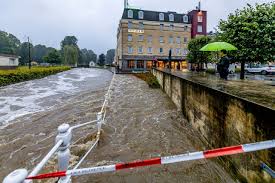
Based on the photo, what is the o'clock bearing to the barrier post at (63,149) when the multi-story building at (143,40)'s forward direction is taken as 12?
The barrier post is roughly at 12 o'clock from the multi-story building.

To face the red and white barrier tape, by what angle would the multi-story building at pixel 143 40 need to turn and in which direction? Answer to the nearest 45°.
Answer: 0° — it already faces it

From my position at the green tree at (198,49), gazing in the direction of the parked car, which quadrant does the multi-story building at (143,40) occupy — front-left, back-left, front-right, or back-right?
back-left

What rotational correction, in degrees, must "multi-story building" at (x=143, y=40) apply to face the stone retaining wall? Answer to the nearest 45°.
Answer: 0° — it already faces it

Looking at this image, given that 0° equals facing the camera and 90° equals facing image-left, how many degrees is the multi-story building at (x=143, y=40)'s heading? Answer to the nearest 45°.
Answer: approximately 0°
